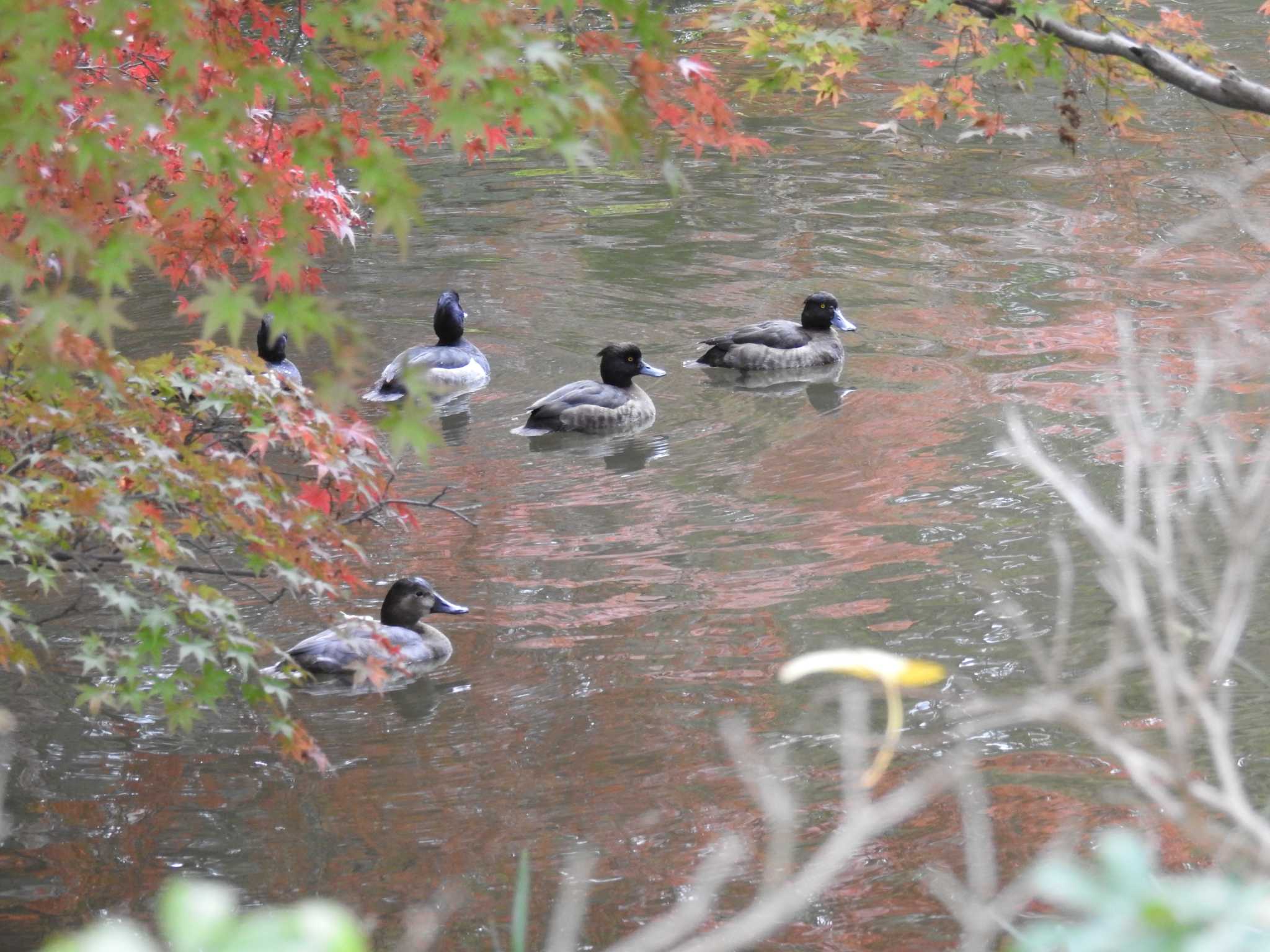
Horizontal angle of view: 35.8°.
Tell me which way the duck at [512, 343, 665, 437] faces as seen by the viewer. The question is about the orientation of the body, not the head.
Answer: to the viewer's right

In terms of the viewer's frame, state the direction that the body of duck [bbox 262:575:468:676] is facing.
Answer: to the viewer's right

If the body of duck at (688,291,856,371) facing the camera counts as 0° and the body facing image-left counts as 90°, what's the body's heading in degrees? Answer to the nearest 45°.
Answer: approximately 270°

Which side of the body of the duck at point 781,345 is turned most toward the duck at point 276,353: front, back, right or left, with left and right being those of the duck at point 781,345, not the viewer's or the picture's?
back

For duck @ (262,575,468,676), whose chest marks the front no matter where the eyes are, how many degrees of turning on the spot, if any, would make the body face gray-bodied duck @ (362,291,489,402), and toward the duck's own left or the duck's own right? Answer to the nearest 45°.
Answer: approximately 90° to the duck's own left

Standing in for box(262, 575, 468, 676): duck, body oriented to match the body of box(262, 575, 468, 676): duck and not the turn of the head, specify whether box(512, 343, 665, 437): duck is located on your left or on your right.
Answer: on your left
